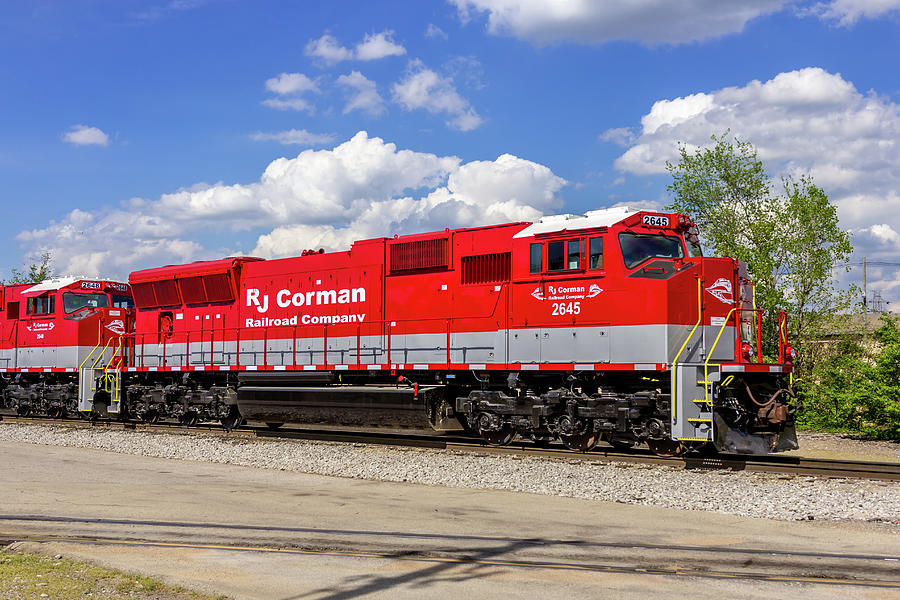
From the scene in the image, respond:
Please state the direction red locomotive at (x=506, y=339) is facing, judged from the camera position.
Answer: facing the viewer and to the right of the viewer

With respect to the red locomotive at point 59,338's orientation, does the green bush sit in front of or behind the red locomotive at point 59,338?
in front

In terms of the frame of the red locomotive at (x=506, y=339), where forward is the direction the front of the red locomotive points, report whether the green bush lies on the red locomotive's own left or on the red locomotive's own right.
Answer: on the red locomotive's own left
